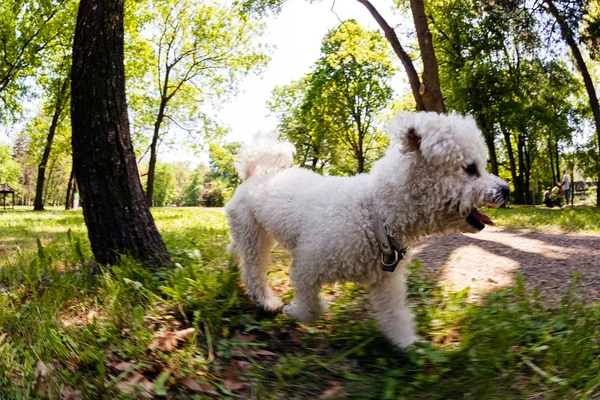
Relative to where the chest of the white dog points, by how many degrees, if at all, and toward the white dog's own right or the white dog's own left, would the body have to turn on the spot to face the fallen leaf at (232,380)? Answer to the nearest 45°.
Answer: approximately 135° to the white dog's own right

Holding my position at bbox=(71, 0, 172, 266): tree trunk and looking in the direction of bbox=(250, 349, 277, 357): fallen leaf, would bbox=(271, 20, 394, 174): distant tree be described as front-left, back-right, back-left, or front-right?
back-left

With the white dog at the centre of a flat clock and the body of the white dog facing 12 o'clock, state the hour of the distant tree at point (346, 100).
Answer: The distant tree is roughly at 9 o'clock from the white dog.

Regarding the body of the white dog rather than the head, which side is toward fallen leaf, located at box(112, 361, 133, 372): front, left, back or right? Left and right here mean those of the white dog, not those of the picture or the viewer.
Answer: back

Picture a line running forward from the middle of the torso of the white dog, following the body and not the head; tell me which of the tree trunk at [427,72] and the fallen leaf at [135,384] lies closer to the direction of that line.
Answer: the tree trunk

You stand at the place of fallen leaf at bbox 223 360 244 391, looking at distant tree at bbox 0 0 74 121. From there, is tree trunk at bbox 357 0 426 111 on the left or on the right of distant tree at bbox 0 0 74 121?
right

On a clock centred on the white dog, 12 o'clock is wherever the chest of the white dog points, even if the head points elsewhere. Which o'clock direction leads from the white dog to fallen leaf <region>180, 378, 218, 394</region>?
The fallen leaf is roughly at 5 o'clock from the white dog.

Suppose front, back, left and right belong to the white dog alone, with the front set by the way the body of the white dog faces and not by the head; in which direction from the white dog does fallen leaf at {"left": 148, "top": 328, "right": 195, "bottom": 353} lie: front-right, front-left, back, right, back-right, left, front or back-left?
back

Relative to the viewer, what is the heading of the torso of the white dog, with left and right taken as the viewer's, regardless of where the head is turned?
facing to the right of the viewer

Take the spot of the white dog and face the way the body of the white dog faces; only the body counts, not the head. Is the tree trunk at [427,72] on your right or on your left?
on your left

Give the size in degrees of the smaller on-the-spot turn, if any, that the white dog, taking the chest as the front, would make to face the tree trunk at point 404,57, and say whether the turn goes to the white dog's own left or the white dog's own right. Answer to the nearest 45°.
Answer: approximately 90° to the white dog's own left

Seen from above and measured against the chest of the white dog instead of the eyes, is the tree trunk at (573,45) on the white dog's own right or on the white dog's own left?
on the white dog's own left
